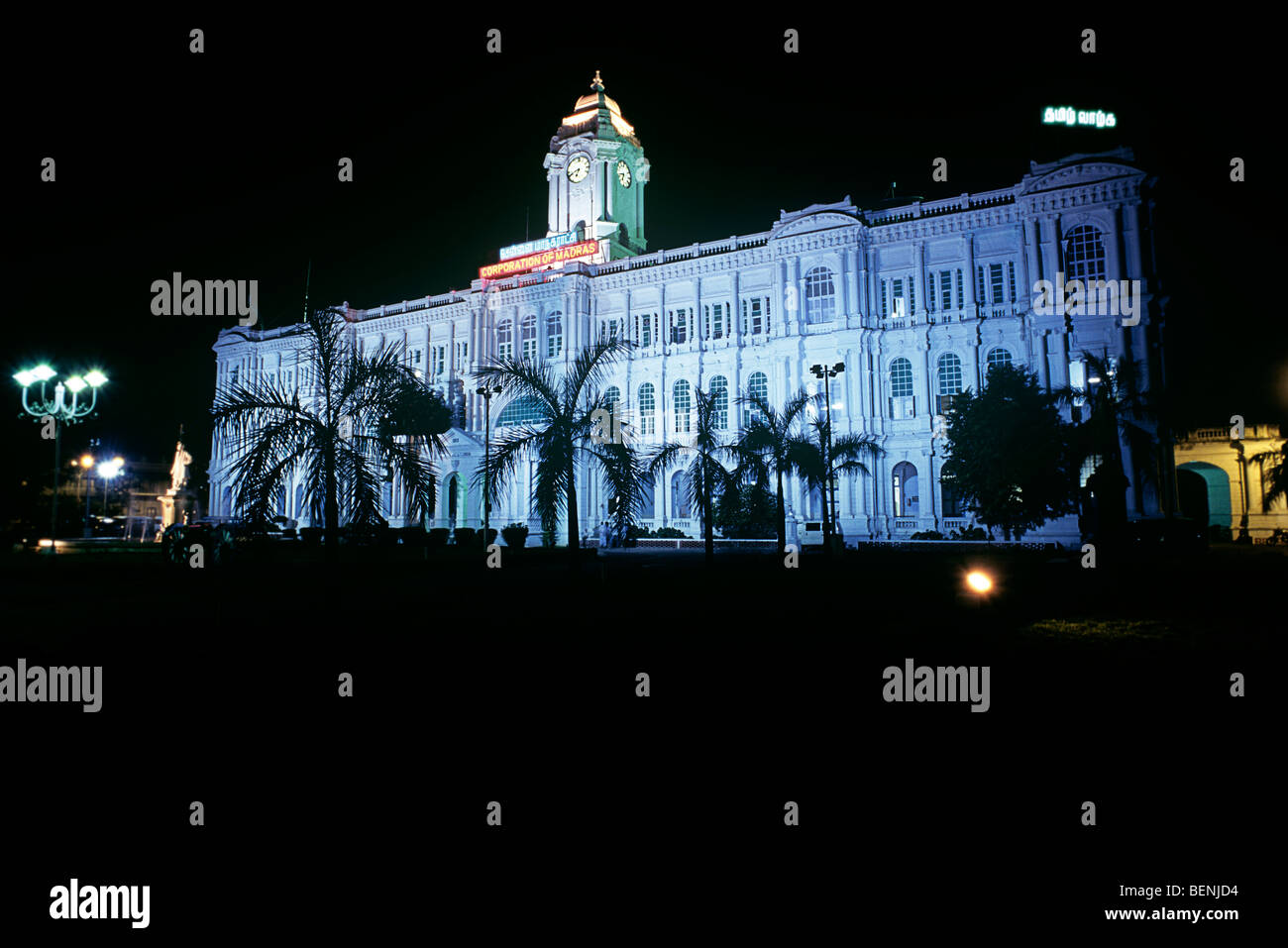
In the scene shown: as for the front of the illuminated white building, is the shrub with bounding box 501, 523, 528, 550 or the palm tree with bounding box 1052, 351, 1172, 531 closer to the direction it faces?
the shrub

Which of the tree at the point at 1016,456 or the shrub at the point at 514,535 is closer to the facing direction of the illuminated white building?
the shrub

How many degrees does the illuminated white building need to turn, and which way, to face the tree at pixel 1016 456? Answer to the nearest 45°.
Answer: approximately 45° to its left

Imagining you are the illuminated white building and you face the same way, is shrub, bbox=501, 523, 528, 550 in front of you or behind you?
in front

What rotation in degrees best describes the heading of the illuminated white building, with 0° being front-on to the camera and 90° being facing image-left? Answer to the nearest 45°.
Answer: approximately 45°
